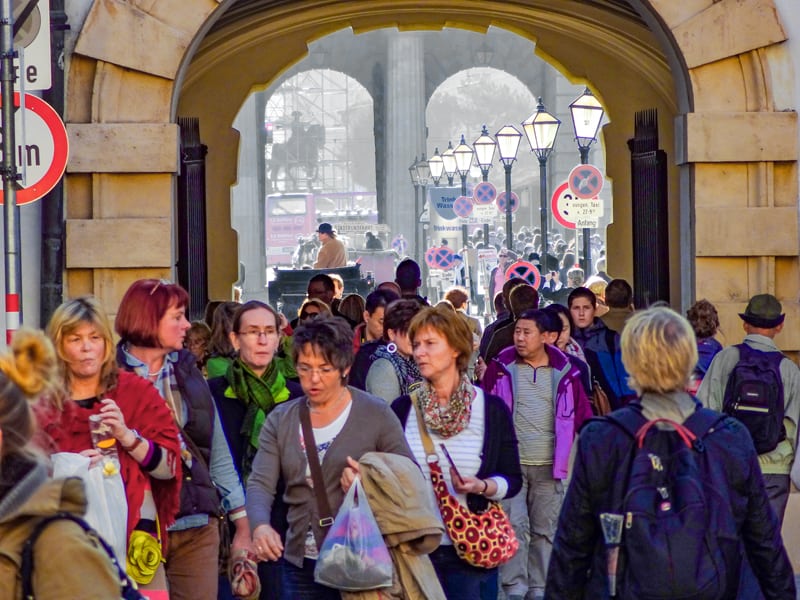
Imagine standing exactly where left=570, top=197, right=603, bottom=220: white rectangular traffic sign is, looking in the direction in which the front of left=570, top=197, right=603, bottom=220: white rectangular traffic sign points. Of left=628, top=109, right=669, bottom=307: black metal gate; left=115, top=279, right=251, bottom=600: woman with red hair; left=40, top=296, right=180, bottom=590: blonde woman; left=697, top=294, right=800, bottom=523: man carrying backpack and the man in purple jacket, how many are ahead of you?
5

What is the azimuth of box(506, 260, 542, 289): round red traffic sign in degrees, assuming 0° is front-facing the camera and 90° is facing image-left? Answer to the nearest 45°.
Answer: approximately 0°

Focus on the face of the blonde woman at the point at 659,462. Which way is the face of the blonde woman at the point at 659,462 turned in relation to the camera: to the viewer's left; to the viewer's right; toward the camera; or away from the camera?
away from the camera

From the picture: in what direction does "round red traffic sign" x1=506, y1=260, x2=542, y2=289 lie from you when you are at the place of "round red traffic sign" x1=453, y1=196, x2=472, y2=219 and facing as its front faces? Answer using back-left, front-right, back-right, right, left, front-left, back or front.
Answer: front

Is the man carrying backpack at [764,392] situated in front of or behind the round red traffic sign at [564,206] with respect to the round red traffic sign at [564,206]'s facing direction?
in front

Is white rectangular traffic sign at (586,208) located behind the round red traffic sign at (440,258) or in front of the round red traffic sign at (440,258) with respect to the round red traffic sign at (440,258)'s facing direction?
in front

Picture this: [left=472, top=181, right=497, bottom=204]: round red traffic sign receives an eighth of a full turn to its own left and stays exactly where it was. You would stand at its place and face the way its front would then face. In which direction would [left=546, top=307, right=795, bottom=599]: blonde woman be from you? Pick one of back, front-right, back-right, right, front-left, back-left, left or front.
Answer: front-right

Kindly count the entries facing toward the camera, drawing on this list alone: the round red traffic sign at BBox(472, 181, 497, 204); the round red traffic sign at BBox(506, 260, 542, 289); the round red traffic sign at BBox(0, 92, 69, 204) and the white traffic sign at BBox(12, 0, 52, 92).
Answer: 4

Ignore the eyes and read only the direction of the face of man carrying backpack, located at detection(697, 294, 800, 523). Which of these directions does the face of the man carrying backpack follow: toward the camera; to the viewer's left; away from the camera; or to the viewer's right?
away from the camera

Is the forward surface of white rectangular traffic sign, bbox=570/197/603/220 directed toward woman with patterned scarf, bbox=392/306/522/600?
yes

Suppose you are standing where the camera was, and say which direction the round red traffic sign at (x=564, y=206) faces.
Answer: facing the viewer

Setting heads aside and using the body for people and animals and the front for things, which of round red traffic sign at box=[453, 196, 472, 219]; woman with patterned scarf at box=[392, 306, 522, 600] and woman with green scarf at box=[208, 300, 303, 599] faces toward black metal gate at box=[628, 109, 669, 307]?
the round red traffic sign

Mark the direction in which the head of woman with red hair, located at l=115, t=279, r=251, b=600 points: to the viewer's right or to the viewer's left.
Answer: to the viewer's right

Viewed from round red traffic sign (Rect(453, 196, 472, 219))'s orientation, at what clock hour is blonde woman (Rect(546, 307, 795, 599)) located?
The blonde woman is roughly at 12 o'clock from the round red traffic sign.

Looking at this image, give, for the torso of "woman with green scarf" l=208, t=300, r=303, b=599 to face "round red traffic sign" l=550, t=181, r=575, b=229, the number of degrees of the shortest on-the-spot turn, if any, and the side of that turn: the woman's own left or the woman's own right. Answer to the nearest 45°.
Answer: approximately 180°

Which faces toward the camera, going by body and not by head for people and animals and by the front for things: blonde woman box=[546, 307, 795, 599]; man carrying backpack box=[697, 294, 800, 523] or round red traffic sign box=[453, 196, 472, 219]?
the round red traffic sign

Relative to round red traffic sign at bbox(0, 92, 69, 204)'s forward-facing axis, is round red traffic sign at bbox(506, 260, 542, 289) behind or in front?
behind

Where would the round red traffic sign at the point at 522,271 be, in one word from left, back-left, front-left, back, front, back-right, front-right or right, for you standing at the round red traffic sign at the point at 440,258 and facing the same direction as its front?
front

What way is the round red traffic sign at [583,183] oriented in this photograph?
toward the camera
